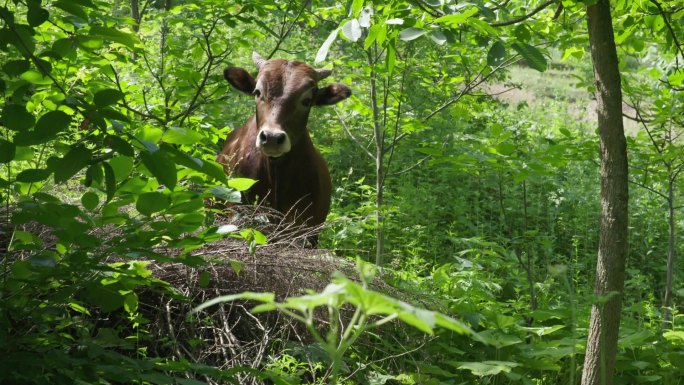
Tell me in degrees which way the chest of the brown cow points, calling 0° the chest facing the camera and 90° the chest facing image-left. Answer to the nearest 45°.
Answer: approximately 315°
